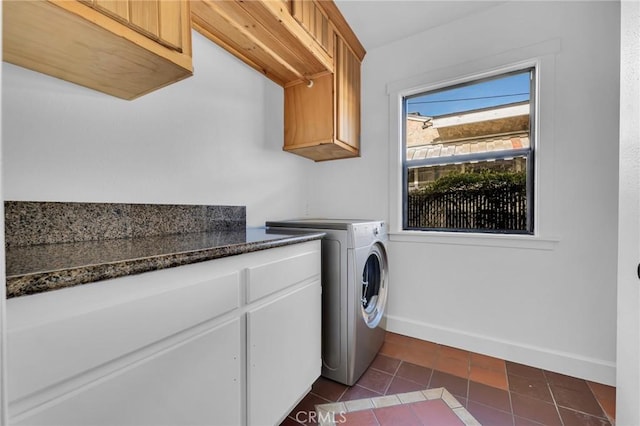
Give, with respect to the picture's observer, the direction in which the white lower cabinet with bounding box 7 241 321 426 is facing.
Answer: facing the viewer and to the right of the viewer

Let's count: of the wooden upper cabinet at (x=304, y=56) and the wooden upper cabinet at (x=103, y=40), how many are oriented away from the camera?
0

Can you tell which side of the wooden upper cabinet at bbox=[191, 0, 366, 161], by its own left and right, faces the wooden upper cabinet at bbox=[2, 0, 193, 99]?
right

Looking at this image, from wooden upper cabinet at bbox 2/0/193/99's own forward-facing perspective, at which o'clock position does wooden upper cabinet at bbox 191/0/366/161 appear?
wooden upper cabinet at bbox 191/0/366/161 is roughly at 10 o'clock from wooden upper cabinet at bbox 2/0/193/99.

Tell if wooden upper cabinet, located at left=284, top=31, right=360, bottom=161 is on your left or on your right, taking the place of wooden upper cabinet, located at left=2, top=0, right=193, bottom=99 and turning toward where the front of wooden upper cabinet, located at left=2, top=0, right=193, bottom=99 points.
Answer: on your left

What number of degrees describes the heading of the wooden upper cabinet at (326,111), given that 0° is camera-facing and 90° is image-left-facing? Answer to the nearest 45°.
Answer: approximately 315°

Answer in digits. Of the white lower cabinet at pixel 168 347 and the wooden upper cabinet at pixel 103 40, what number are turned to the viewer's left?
0

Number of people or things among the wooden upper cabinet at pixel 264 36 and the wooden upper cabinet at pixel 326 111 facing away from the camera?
0

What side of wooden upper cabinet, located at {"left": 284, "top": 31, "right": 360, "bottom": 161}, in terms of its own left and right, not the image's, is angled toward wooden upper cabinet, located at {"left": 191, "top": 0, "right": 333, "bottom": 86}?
right
